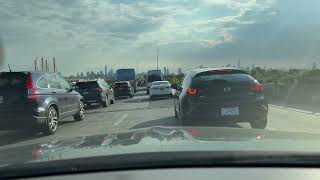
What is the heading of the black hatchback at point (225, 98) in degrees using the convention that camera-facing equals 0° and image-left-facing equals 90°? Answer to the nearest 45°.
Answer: approximately 180°

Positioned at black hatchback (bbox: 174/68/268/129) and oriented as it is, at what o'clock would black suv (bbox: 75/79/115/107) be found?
black suv (bbox: 75/79/115/107) is roughly at 11 o'clock from black hatchback (bbox: 174/68/268/129).
